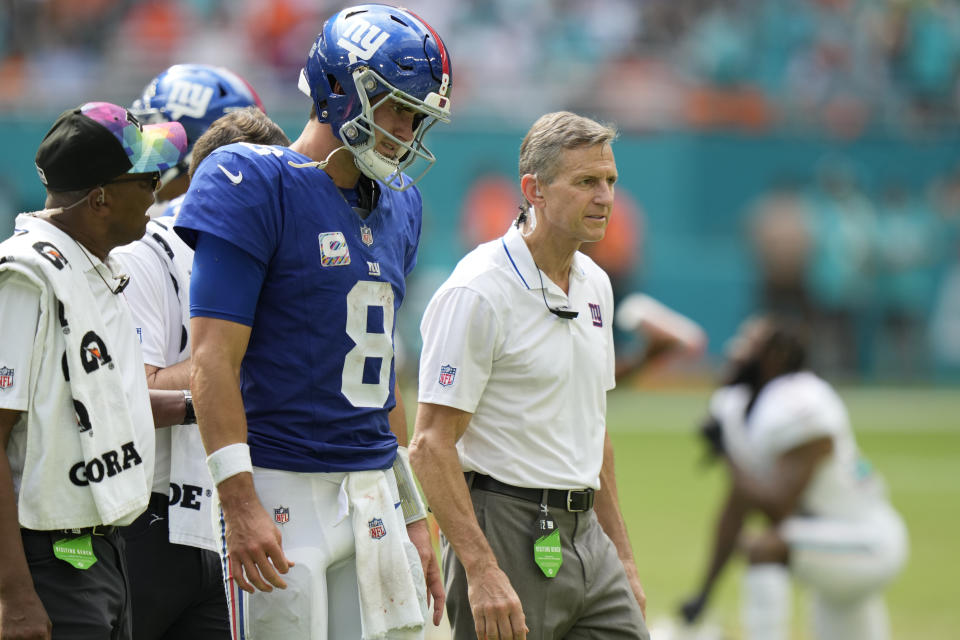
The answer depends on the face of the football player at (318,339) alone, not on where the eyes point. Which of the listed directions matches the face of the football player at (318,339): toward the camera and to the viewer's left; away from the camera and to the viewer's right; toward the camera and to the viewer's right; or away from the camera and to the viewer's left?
toward the camera and to the viewer's right

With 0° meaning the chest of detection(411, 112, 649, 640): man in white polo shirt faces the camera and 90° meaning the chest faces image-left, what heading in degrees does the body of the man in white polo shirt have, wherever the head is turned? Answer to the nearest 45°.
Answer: approximately 315°

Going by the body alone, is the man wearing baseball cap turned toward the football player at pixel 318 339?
yes

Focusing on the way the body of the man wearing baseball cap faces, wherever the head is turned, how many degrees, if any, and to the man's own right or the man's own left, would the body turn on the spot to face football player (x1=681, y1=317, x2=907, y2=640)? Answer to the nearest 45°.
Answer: approximately 45° to the man's own left

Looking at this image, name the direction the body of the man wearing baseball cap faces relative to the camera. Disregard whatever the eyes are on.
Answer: to the viewer's right

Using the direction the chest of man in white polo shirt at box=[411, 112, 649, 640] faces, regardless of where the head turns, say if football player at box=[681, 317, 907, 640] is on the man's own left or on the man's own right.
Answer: on the man's own left

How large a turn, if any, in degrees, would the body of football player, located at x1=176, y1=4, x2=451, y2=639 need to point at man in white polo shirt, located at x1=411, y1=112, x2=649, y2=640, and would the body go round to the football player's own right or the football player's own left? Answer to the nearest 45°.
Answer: approximately 90° to the football player's own left

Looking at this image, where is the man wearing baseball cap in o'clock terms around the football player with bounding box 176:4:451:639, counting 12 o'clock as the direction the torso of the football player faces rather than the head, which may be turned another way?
The man wearing baseball cap is roughly at 4 o'clock from the football player.

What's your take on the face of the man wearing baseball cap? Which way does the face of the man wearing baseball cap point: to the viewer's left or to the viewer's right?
to the viewer's right

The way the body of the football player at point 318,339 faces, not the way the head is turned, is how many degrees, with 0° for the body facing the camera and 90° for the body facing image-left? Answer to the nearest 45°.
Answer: approximately 315°

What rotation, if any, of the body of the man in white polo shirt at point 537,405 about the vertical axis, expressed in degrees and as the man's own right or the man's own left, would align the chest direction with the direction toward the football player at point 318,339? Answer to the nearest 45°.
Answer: approximately 90° to the man's own right

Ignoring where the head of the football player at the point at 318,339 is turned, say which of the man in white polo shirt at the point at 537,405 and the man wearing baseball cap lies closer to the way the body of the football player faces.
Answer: the man in white polo shirt
